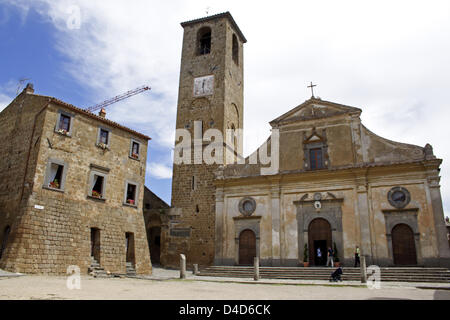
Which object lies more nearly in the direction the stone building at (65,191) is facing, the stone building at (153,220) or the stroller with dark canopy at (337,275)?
the stroller with dark canopy

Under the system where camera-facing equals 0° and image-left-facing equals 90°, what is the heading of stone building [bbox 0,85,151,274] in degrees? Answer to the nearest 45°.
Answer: approximately 315°

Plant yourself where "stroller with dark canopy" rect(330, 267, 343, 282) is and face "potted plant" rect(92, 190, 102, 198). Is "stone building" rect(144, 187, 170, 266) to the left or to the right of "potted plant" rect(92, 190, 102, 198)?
right

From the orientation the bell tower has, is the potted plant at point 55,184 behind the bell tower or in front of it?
in front

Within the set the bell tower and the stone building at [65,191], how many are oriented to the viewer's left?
0

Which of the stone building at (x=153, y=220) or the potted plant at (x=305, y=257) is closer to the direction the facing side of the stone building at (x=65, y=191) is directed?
the potted plant

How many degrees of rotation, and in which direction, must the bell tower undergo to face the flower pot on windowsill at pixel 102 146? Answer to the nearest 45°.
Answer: approximately 45° to its right

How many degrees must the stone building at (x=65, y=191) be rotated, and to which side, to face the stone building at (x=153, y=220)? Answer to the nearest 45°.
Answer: approximately 90° to its left

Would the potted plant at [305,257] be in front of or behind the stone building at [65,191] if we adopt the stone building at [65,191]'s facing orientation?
in front

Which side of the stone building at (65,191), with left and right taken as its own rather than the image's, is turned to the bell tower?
left

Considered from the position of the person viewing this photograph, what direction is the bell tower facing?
facing the viewer

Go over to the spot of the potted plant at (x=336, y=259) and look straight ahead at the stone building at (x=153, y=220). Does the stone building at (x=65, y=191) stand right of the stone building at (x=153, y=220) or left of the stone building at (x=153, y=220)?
left

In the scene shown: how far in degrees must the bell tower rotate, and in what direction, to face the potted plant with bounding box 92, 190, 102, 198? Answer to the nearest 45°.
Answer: approximately 45° to its right
